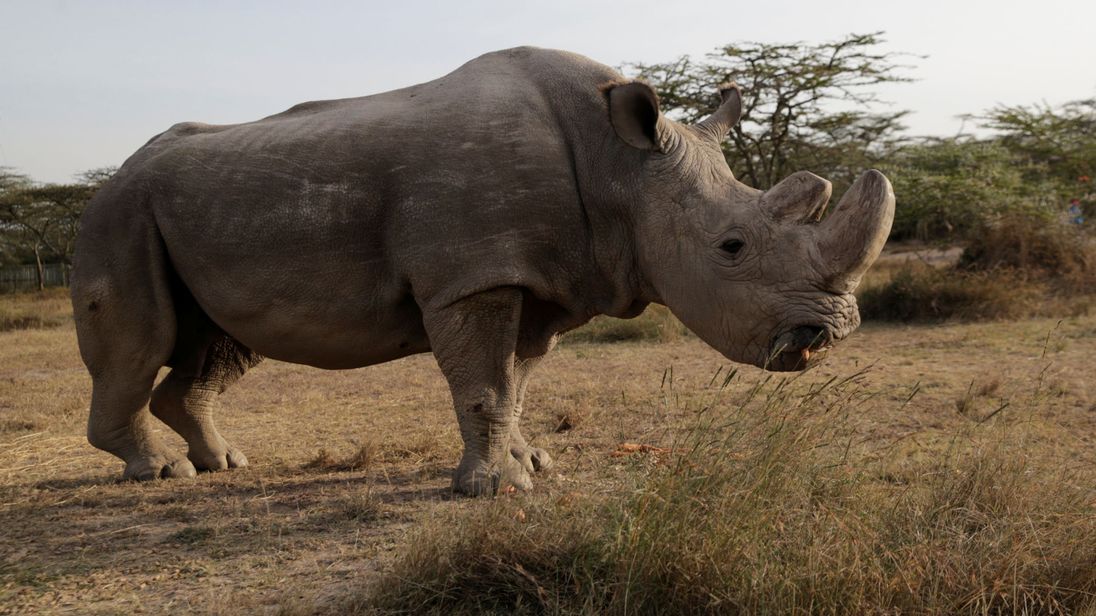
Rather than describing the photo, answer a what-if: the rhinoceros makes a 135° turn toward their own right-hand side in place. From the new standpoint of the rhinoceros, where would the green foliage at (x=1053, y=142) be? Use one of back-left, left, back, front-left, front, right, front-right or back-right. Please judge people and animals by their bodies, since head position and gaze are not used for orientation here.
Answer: back

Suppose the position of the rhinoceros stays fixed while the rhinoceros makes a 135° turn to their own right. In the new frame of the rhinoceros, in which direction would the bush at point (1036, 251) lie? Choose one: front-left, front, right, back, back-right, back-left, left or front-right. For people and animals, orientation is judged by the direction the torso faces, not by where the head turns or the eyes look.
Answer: back

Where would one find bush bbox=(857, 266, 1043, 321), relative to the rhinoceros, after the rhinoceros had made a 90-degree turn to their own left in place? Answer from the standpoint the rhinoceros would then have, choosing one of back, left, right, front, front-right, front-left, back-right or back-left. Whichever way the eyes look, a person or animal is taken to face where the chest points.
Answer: front-right

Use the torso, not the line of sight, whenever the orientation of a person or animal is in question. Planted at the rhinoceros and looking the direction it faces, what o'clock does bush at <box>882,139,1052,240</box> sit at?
The bush is roughly at 10 o'clock from the rhinoceros.

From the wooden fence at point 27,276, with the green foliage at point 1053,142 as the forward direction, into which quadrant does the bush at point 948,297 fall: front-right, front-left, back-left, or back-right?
front-right

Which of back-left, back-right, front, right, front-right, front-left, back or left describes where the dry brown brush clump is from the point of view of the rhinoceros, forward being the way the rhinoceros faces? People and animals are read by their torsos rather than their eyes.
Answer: front-left

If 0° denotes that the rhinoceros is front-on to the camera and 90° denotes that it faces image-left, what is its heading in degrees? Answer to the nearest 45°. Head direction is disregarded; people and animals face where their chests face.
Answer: approximately 270°
